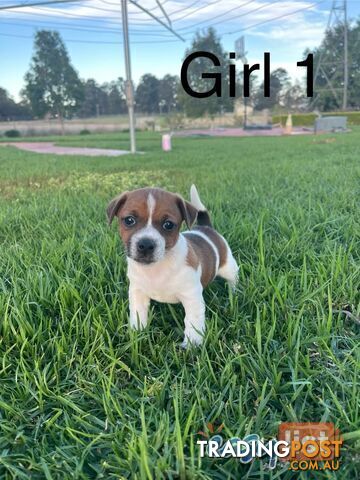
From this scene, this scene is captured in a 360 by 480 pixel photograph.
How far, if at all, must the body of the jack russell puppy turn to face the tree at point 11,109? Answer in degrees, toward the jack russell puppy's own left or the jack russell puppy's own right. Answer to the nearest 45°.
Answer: approximately 135° to the jack russell puppy's own right

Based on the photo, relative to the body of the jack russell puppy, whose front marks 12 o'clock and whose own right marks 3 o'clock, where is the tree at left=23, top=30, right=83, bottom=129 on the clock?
The tree is roughly at 4 o'clock from the jack russell puppy.

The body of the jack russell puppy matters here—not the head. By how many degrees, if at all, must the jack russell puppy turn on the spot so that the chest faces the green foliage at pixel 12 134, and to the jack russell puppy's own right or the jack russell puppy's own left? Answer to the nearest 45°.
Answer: approximately 135° to the jack russell puppy's own right

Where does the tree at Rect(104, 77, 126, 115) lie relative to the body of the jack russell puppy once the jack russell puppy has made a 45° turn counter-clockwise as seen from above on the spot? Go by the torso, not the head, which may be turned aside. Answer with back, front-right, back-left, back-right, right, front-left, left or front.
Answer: back

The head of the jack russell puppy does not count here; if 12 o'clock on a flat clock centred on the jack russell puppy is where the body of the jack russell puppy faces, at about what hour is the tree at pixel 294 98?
The tree is roughly at 5 o'clock from the jack russell puppy.

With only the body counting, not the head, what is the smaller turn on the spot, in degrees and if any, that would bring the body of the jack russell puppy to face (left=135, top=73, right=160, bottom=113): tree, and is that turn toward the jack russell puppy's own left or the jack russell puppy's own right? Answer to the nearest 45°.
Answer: approximately 135° to the jack russell puppy's own right

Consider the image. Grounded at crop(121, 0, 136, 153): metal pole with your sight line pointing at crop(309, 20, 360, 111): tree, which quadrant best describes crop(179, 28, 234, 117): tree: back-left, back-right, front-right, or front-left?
front-left

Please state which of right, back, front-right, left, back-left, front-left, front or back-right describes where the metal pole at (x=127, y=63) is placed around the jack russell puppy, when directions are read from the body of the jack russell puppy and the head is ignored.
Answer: back-right

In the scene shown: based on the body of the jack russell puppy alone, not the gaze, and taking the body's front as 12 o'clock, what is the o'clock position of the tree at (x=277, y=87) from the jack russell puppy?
The tree is roughly at 5 o'clock from the jack russell puppy.

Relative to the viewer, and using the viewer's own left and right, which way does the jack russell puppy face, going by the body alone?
facing the viewer and to the left of the viewer

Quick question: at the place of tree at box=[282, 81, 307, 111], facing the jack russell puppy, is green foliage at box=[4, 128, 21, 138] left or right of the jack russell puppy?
right
